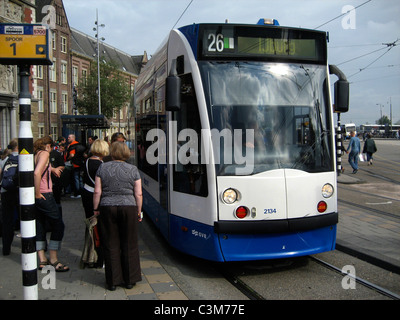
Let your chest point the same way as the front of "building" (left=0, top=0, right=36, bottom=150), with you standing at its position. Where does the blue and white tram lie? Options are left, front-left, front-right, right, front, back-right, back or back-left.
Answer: front-right

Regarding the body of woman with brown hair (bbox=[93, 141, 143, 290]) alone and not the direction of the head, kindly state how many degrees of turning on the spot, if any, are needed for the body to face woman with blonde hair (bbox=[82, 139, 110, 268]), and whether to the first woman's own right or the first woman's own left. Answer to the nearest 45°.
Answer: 0° — they already face them

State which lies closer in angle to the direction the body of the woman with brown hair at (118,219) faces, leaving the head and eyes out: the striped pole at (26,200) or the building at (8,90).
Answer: the building

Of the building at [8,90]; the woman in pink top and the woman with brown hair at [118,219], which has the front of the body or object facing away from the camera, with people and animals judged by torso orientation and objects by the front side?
the woman with brown hair

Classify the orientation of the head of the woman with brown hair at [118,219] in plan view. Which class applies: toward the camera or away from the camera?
away from the camera

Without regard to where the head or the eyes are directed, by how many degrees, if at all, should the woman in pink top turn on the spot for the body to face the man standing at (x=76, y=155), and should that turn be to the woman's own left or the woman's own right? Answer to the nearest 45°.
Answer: approximately 90° to the woman's own left

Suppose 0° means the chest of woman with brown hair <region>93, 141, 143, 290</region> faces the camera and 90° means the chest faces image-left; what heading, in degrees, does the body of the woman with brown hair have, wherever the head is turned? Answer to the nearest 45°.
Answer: approximately 180°

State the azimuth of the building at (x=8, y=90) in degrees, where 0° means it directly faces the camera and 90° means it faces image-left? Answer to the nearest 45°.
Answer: approximately 315°

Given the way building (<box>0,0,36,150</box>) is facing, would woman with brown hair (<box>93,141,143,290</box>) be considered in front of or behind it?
in front

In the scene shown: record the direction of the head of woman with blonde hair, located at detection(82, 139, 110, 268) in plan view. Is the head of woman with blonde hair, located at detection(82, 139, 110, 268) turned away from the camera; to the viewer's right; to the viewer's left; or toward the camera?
away from the camera

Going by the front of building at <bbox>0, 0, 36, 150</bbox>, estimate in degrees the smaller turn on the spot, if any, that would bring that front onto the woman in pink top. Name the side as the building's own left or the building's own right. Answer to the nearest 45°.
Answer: approximately 45° to the building's own right

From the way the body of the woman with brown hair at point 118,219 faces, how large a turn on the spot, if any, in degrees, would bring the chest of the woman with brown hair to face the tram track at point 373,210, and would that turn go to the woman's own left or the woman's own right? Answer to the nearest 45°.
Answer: approximately 45° to the woman's own right

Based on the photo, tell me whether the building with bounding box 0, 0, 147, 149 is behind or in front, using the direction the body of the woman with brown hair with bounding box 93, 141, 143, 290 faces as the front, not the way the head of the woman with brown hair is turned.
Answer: in front

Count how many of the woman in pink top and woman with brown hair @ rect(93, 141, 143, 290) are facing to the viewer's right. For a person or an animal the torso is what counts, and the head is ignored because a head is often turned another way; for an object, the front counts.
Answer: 1

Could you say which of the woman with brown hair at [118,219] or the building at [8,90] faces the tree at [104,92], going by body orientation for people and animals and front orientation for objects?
the woman with brown hair
